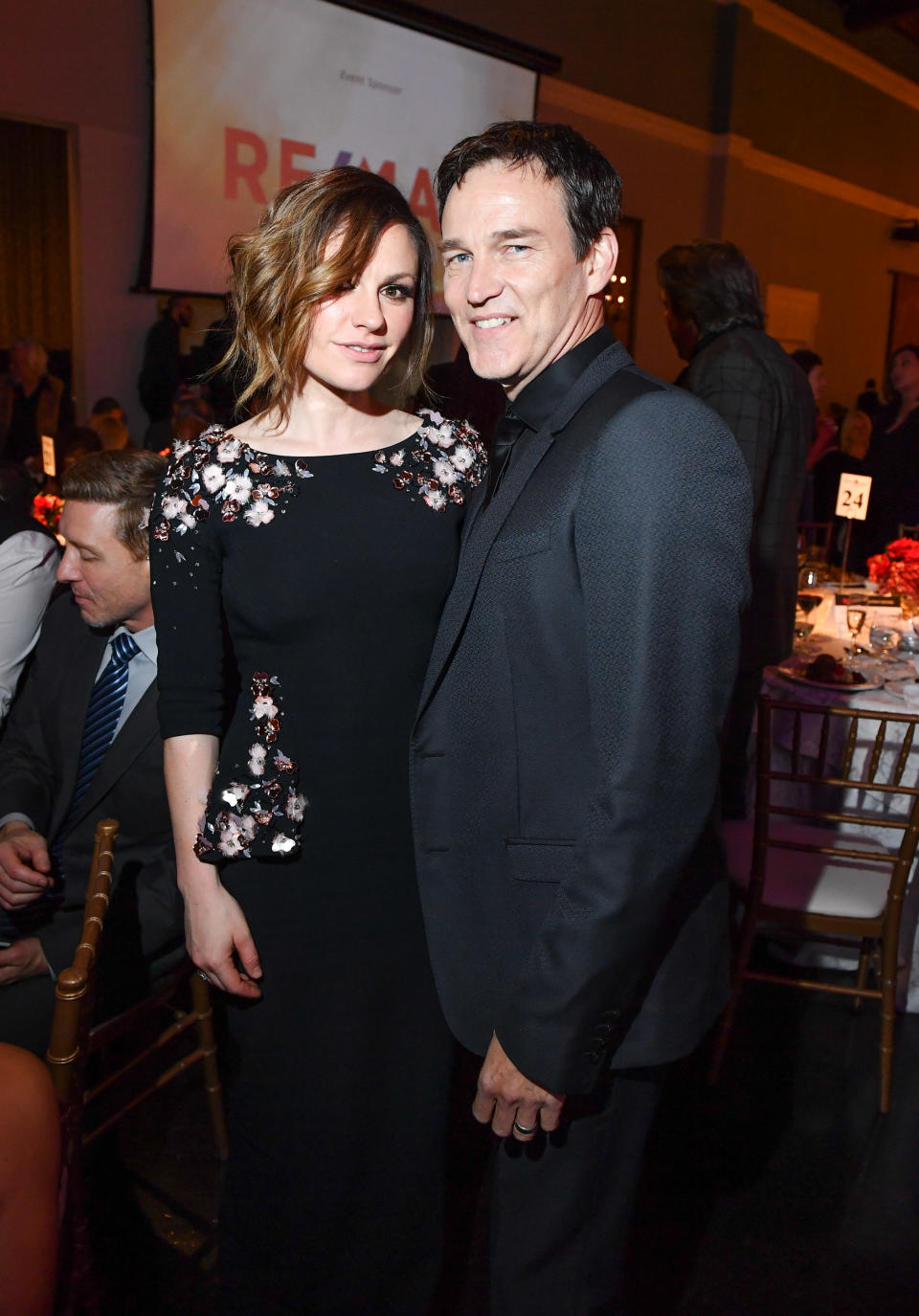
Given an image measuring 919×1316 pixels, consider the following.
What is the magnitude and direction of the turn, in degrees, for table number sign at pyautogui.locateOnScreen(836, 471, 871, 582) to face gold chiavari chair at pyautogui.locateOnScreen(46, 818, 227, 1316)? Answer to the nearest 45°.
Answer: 0° — it already faces it

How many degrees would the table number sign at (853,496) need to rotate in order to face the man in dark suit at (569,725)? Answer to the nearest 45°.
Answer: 0° — it already faces them

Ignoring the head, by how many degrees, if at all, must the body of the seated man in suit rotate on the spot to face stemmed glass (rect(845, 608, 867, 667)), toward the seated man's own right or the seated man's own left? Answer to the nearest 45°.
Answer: approximately 135° to the seated man's own left

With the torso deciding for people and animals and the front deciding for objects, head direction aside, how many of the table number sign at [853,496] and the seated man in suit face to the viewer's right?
0

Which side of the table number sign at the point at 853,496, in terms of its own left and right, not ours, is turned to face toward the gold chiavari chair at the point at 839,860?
front

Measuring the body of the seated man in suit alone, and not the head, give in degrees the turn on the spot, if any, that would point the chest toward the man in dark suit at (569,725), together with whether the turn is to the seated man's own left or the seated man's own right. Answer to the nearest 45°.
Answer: approximately 90° to the seated man's own left

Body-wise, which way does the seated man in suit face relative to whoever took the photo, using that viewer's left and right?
facing the viewer and to the left of the viewer

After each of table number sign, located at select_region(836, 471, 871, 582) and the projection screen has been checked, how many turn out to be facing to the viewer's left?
0

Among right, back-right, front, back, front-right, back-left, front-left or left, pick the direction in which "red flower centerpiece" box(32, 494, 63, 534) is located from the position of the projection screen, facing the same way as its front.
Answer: front-right

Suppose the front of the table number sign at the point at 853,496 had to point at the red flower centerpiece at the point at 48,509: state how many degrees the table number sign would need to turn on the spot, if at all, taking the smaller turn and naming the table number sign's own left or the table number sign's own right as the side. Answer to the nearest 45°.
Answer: approximately 45° to the table number sign's own right

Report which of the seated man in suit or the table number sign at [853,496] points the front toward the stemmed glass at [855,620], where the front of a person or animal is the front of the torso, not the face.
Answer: the table number sign

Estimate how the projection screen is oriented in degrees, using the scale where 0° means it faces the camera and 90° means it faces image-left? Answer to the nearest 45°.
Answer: approximately 315°

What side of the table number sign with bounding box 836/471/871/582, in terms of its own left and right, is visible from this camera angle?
front

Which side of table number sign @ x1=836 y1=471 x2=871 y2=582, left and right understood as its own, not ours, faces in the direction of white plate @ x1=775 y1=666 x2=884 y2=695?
front

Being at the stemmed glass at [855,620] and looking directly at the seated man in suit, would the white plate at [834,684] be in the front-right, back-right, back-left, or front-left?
front-left
